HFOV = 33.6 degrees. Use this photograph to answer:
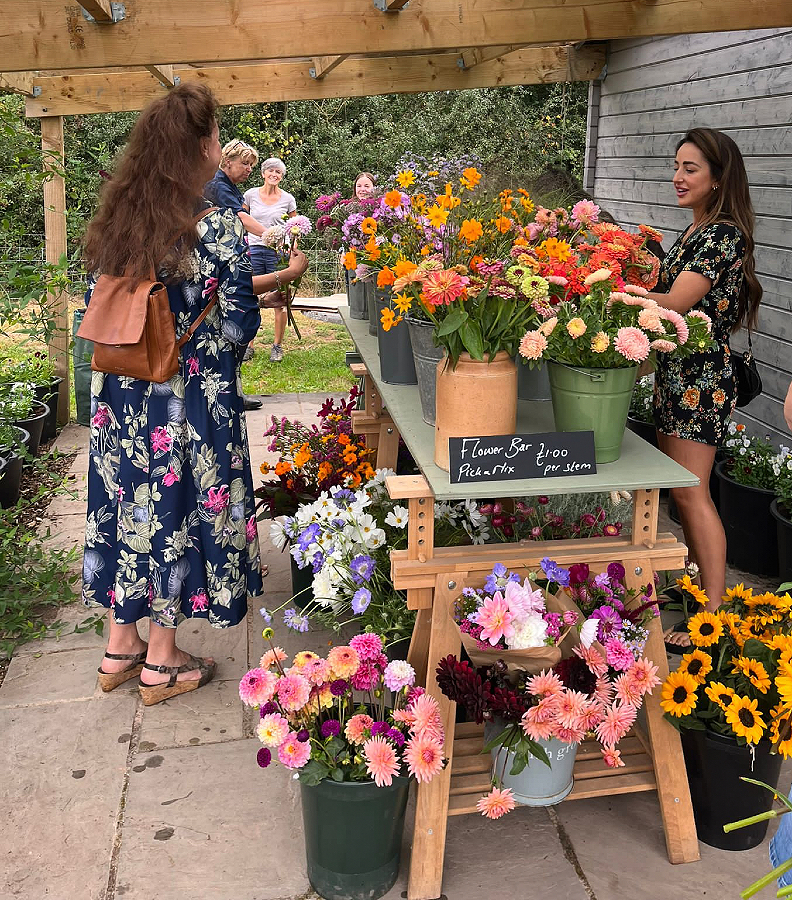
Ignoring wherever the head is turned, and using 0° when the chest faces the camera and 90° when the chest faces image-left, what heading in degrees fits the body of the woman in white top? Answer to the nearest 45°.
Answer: approximately 0°

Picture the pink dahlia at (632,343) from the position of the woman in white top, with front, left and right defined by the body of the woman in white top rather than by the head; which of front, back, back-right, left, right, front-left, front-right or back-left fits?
front

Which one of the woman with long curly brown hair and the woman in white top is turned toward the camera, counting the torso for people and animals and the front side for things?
the woman in white top

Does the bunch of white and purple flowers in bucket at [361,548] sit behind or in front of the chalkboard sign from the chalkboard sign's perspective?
behind

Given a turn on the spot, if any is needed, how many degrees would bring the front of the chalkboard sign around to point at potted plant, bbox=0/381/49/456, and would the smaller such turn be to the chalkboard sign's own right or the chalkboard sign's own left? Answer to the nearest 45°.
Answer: approximately 135° to the chalkboard sign's own right

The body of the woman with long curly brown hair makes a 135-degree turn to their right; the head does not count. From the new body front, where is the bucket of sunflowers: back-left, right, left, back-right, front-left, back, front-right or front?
front-left

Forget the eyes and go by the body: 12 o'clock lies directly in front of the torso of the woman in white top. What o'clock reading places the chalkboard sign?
The chalkboard sign is roughly at 12 o'clock from the woman in white top.

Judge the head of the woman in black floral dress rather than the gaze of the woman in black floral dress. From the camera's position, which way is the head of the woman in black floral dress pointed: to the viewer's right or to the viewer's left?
to the viewer's left

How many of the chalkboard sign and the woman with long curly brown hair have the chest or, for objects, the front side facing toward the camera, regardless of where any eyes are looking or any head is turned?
1

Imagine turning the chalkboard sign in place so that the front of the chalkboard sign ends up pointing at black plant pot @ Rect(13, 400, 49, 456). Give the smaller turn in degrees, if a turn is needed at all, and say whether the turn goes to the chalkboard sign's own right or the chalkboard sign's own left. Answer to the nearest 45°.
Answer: approximately 135° to the chalkboard sign's own right

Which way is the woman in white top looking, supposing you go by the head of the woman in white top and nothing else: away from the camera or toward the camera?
toward the camera

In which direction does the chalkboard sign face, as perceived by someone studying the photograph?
facing the viewer

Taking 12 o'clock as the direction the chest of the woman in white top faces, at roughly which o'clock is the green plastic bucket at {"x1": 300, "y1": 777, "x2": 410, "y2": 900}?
The green plastic bucket is roughly at 12 o'clock from the woman in white top.

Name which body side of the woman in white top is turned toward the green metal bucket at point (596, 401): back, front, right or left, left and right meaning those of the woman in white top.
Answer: front

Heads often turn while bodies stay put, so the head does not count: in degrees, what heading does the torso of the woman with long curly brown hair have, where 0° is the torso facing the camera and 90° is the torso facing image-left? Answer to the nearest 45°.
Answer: approximately 225°

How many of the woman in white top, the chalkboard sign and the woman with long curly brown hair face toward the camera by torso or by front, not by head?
2
